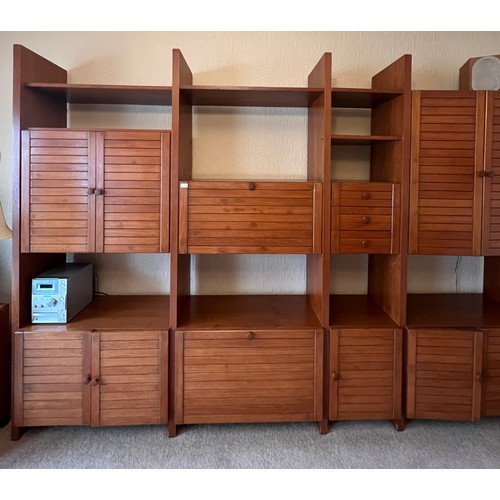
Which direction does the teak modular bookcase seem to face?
toward the camera
